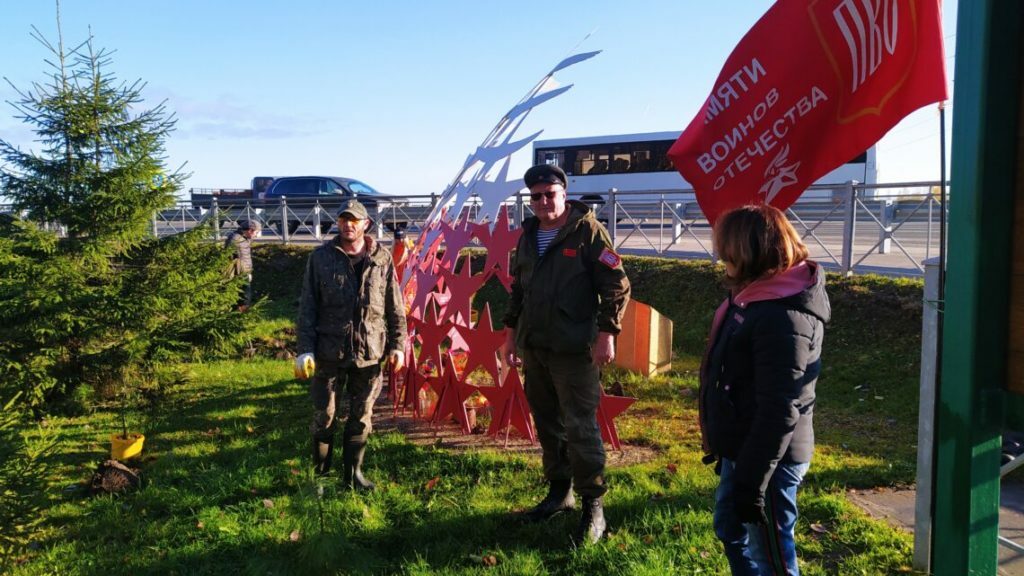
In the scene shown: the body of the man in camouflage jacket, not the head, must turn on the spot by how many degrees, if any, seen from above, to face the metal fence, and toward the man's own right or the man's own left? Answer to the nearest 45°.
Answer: approximately 135° to the man's own left

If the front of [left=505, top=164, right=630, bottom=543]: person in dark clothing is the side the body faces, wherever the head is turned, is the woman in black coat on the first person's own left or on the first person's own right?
on the first person's own left

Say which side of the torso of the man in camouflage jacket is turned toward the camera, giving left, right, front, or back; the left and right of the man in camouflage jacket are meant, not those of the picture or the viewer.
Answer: front

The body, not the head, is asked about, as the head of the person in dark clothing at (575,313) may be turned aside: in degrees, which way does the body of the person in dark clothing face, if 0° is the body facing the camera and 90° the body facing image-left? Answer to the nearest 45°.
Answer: approximately 45°

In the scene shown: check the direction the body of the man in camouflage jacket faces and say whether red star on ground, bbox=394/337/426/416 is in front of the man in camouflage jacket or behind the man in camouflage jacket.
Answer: behind

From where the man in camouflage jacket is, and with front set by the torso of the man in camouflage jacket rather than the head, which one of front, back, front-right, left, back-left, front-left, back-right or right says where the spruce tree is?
back-right

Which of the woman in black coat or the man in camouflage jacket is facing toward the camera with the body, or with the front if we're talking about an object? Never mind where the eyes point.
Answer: the man in camouflage jacket

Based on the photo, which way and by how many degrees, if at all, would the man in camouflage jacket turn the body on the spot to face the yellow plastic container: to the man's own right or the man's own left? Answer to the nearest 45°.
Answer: approximately 135° to the man's own right

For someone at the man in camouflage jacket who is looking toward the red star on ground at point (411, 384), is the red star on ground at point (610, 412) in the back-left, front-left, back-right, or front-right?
front-right
